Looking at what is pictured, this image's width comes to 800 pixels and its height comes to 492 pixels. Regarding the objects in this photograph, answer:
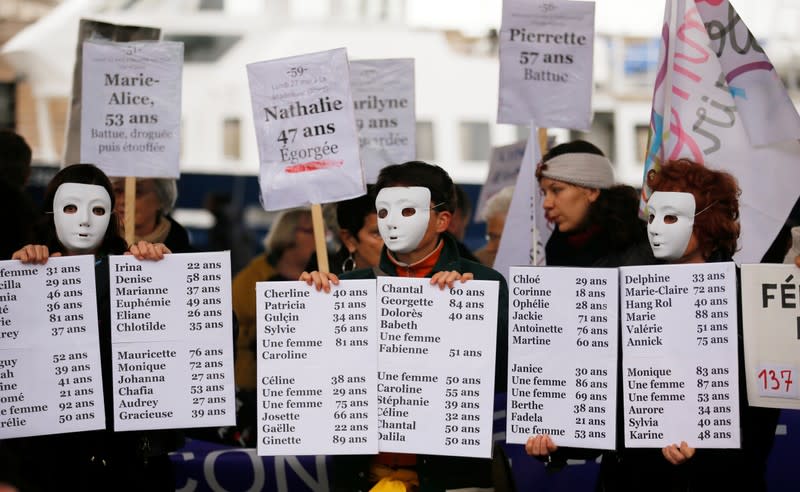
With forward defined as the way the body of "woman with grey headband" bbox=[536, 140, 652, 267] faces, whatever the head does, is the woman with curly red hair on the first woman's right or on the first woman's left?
on the first woman's left

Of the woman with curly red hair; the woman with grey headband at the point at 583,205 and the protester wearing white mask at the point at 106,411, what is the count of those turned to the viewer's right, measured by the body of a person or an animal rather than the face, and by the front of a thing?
0

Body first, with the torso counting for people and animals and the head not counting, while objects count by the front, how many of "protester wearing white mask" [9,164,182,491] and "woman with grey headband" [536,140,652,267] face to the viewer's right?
0

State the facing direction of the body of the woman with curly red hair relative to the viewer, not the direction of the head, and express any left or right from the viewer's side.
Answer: facing the viewer and to the left of the viewer

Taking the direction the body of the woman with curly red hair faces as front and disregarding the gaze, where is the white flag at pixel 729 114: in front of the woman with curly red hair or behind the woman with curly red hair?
behind

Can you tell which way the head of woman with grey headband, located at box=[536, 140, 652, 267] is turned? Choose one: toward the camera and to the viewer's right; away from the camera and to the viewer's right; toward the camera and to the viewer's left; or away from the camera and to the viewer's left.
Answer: toward the camera and to the viewer's left

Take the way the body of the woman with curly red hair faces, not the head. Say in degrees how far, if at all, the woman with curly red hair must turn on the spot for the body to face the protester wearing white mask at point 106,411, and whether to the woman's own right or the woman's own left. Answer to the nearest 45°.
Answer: approximately 45° to the woman's own right

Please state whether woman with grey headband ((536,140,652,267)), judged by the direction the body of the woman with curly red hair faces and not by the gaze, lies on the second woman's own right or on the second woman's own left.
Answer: on the second woman's own right

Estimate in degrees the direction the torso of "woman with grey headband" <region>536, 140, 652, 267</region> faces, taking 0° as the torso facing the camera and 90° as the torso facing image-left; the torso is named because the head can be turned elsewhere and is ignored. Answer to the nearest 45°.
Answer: approximately 45°

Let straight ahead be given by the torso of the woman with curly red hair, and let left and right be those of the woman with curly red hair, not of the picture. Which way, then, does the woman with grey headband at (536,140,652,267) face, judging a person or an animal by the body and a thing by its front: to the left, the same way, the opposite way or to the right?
the same way

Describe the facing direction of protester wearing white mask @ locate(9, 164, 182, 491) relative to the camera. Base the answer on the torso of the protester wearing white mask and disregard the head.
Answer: toward the camera

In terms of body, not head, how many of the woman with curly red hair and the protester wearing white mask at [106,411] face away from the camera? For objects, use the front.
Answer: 0

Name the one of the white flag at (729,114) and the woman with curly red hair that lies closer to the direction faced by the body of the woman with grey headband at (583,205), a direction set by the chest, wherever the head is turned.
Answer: the woman with curly red hair
